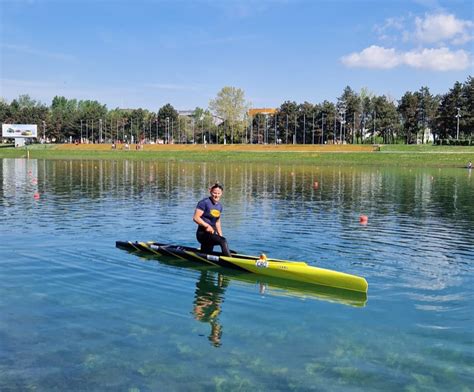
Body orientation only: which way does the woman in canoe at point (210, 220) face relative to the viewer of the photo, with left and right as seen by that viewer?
facing the viewer and to the right of the viewer

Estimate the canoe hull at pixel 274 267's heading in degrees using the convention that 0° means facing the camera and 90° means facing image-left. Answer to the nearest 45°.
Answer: approximately 315°
